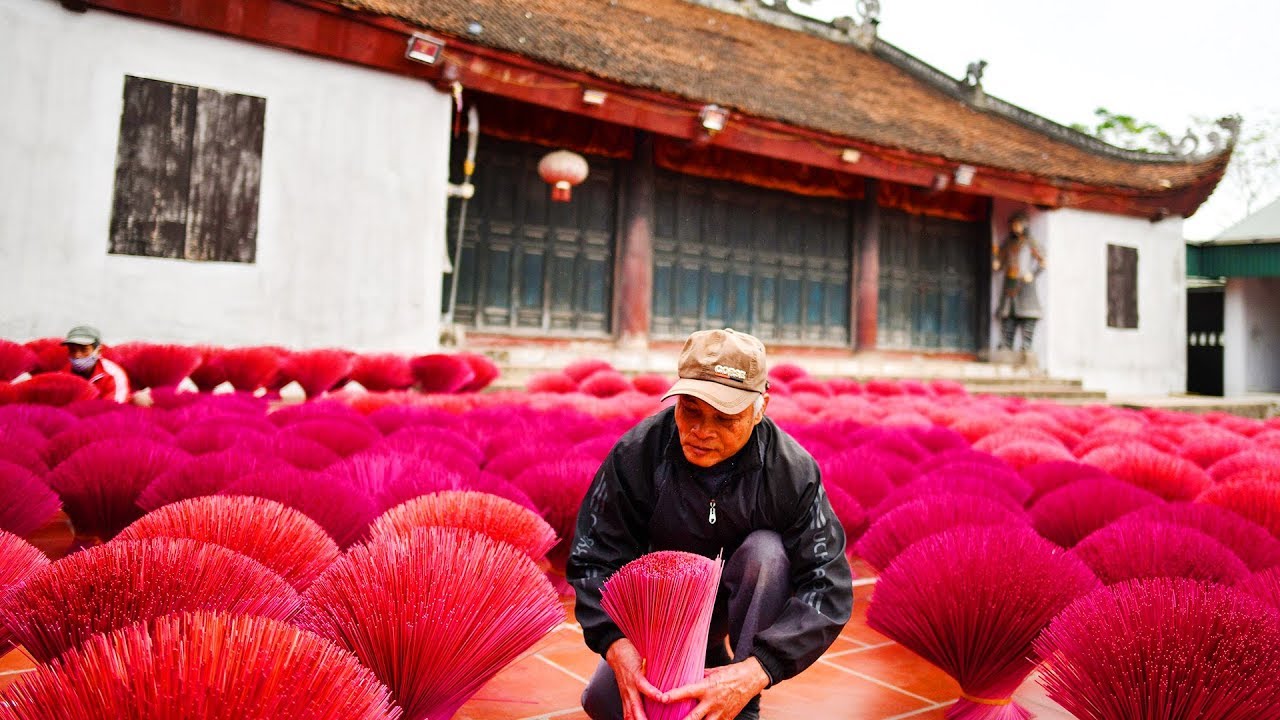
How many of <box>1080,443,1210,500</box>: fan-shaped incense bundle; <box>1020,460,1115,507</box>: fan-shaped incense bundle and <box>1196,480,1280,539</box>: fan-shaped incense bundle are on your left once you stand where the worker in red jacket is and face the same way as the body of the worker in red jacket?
3

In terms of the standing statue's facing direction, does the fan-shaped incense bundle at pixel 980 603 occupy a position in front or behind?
in front

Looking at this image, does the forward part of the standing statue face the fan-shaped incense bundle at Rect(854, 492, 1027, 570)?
yes

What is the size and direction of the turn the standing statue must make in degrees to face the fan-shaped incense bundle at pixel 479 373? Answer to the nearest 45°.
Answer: approximately 45° to its right

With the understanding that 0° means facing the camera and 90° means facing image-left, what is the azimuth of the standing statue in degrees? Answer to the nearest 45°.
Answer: approximately 0°

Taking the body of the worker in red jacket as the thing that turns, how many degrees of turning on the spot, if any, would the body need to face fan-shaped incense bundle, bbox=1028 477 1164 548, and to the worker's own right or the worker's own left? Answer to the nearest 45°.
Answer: approximately 90° to the worker's own left

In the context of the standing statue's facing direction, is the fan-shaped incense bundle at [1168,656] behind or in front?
in front

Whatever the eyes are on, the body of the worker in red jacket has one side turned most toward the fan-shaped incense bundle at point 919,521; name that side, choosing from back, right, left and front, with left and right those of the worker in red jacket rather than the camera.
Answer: left

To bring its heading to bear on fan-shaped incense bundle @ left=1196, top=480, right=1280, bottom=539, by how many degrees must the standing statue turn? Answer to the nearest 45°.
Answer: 0° — it already faces it

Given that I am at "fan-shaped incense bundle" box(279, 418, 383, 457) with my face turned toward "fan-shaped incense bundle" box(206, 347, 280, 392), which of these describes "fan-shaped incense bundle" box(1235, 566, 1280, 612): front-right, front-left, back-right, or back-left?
back-right
